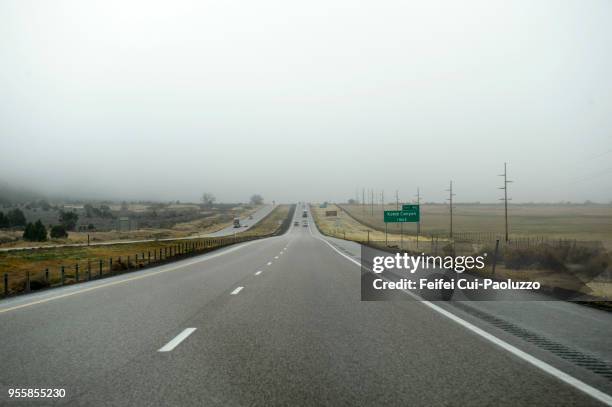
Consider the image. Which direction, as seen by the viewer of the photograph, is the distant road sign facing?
facing the viewer
